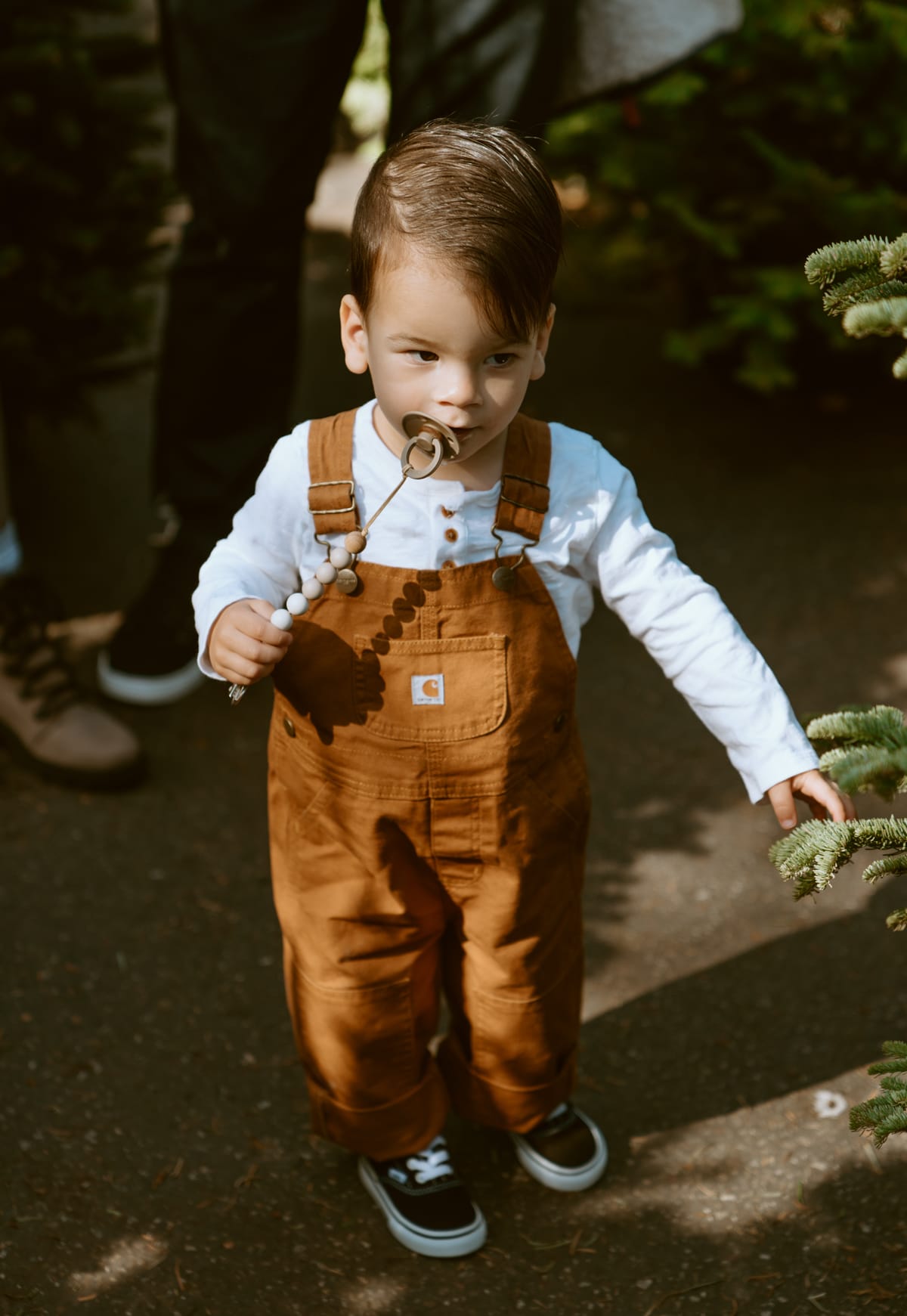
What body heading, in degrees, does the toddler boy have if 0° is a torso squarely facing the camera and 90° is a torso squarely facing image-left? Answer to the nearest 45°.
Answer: approximately 0°

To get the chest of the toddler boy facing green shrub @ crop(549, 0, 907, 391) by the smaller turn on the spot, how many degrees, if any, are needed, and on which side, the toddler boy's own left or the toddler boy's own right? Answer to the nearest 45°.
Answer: approximately 180°
